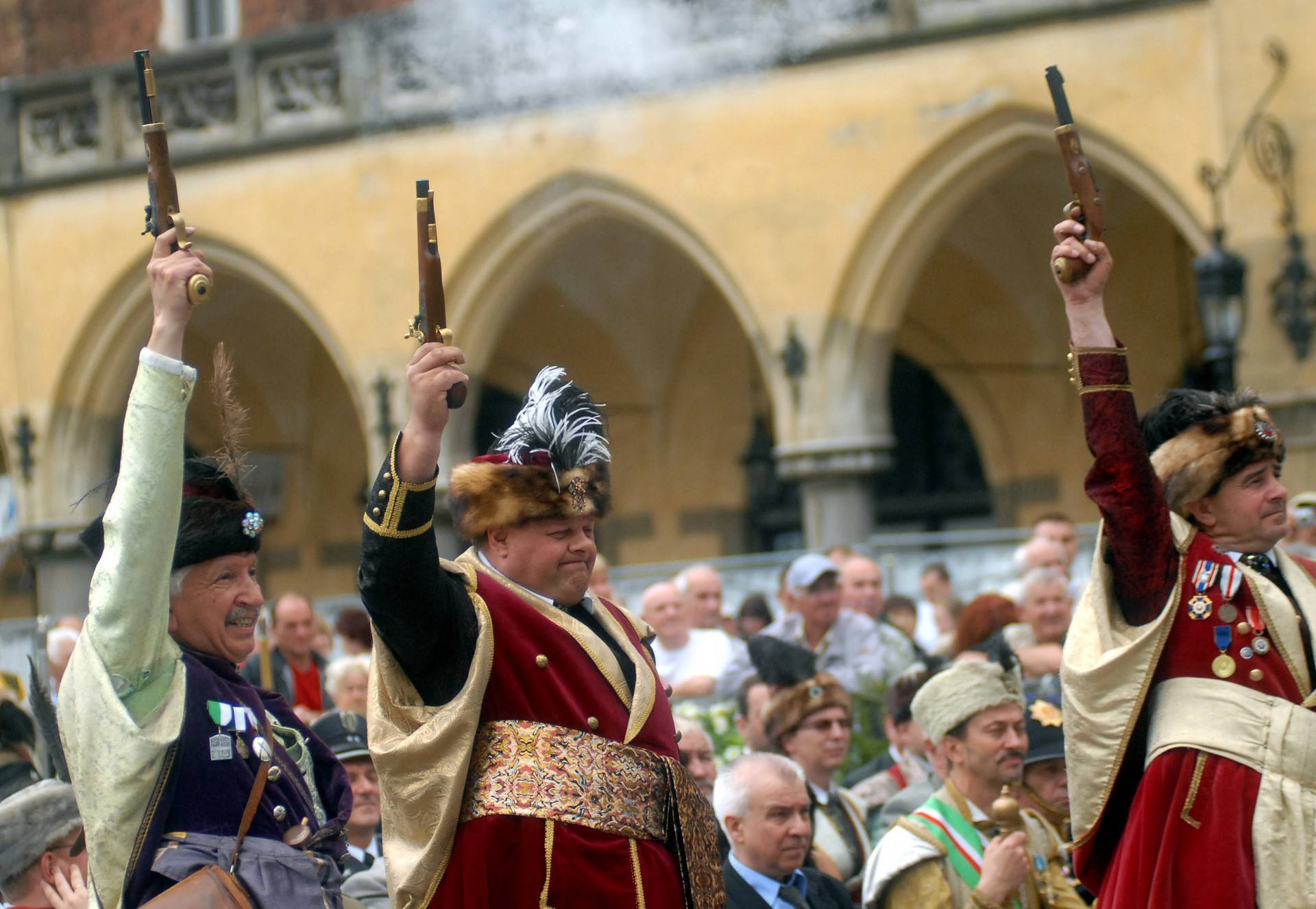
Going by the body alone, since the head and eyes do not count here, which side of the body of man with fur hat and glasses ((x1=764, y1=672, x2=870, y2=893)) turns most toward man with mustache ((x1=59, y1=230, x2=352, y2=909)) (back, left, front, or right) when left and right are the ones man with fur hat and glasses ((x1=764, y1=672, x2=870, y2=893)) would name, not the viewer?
right

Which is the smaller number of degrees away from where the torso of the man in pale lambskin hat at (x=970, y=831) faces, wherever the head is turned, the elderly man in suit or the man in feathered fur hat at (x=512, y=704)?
the man in feathered fur hat

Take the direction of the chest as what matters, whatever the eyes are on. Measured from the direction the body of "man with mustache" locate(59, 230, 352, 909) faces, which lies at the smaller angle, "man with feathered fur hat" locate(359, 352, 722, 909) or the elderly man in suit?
the man with feathered fur hat

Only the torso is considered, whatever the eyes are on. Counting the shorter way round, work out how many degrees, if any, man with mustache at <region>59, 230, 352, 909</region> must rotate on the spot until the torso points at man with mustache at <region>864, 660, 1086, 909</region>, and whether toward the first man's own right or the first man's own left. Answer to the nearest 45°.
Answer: approximately 90° to the first man's own left

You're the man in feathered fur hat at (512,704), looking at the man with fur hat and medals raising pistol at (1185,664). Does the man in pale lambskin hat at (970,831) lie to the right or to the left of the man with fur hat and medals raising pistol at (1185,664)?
left

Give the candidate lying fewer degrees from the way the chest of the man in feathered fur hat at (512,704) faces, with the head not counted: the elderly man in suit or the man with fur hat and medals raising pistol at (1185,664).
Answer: the man with fur hat and medals raising pistol

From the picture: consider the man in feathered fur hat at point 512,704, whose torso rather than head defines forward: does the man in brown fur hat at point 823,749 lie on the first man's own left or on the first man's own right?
on the first man's own left

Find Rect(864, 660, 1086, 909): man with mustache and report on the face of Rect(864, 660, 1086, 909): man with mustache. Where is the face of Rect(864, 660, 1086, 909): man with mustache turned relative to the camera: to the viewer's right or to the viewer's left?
to the viewer's right

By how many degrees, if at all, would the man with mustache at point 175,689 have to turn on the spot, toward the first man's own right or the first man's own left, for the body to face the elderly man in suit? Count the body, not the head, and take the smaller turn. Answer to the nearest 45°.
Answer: approximately 90° to the first man's own left

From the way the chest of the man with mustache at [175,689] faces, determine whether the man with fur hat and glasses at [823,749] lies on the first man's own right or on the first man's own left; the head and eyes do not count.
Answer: on the first man's own left

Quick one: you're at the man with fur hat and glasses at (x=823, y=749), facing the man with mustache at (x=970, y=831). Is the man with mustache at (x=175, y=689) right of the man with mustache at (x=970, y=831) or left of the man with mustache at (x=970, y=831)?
right
